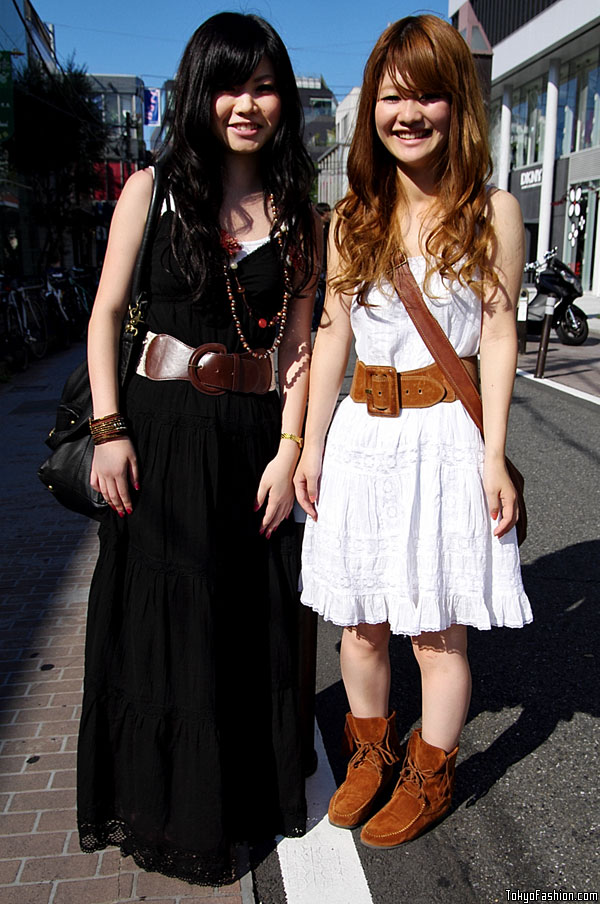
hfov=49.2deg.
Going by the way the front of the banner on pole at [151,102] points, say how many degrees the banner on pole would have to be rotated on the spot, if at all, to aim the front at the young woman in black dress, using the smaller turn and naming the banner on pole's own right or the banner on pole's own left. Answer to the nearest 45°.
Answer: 0° — it already faces them

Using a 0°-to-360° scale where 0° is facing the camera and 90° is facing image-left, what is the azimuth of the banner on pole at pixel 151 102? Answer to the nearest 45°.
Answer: approximately 0°

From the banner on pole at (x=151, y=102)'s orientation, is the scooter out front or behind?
out front

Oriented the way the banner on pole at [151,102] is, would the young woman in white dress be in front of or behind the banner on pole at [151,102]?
in front

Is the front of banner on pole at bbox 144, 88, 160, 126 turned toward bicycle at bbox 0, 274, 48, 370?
yes

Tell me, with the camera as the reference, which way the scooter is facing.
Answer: facing the viewer and to the right of the viewer
